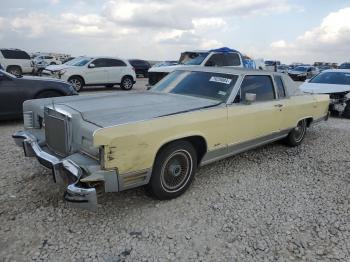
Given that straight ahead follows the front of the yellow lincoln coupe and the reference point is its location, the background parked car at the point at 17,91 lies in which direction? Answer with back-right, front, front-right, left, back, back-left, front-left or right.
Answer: right

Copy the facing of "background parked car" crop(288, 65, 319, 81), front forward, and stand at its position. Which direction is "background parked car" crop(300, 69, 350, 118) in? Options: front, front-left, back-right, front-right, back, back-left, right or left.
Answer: front-left

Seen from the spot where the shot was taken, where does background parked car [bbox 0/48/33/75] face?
facing to the left of the viewer

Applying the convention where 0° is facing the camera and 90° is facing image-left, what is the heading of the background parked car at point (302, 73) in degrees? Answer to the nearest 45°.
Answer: approximately 45°

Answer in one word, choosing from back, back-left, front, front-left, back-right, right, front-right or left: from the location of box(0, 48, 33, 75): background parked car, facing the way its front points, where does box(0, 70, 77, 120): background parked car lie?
left

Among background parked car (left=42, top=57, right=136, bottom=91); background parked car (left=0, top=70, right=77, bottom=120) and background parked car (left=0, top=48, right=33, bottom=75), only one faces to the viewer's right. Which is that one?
background parked car (left=0, top=70, right=77, bottom=120)

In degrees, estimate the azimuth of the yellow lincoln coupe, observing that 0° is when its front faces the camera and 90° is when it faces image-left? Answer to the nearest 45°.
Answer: approximately 45°

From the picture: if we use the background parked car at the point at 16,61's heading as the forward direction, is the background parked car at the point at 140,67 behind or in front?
behind

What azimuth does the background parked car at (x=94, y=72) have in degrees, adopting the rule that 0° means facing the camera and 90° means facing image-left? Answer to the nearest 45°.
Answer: approximately 45°

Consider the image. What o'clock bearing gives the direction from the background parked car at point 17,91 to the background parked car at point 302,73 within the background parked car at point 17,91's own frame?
the background parked car at point 302,73 is roughly at 11 o'clock from the background parked car at point 17,91.

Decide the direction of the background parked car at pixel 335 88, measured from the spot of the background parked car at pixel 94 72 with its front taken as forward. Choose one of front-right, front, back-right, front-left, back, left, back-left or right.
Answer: left
